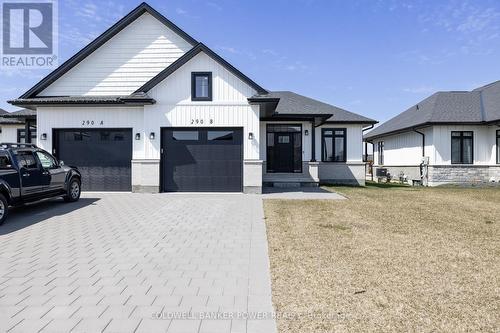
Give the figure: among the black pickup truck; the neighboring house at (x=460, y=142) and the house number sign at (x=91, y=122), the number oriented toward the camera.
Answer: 2

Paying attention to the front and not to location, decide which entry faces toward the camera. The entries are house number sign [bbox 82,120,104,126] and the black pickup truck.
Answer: the house number sign

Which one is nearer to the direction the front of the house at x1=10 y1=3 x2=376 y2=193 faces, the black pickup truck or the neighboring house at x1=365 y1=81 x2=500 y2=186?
the black pickup truck

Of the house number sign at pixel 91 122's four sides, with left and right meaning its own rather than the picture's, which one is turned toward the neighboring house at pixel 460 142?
left

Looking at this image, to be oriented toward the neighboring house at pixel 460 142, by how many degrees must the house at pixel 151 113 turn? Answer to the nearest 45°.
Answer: approximately 90° to its left

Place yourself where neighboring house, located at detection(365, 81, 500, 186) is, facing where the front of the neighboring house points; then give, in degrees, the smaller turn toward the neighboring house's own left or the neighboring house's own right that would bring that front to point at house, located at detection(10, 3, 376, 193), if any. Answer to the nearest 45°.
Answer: approximately 45° to the neighboring house's own right

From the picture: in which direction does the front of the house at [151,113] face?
toward the camera

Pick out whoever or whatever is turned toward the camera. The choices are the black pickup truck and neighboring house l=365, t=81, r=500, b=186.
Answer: the neighboring house

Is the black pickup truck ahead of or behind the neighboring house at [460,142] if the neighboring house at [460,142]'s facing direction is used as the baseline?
ahead

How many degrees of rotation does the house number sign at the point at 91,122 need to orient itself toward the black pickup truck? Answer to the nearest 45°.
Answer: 0° — it already faces it

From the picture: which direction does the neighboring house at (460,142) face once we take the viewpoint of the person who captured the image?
facing the viewer

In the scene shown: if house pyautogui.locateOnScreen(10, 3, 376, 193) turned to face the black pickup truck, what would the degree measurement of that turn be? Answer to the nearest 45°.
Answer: approximately 45° to its right
